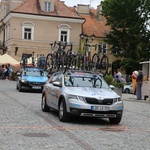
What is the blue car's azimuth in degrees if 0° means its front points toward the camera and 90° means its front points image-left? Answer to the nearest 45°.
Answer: approximately 315°

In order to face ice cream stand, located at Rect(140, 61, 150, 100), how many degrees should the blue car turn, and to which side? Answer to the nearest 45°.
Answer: approximately 45° to its left
